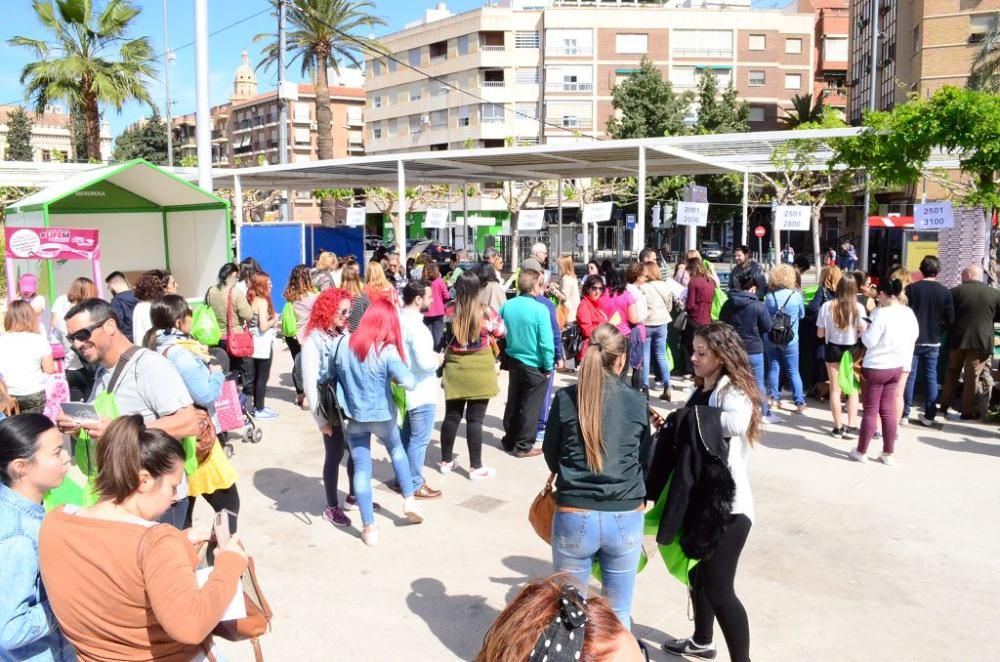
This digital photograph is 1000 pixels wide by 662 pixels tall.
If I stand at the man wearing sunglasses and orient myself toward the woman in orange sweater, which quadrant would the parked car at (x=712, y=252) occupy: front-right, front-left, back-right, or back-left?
back-left

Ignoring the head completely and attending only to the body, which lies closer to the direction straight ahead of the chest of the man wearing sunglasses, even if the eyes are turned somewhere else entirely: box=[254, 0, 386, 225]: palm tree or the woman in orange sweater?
the woman in orange sweater

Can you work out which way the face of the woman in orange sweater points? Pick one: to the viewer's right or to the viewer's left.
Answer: to the viewer's right

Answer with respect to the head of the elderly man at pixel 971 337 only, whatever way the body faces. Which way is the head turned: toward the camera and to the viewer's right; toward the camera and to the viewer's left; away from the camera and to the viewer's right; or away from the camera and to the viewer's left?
away from the camera and to the viewer's left

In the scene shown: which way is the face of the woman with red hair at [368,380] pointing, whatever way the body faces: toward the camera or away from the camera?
away from the camera

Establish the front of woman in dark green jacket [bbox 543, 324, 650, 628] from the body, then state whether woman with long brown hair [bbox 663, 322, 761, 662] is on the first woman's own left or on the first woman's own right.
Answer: on the first woman's own right

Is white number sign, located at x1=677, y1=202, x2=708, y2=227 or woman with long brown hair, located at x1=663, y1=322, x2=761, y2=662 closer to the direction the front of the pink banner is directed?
the woman with long brown hair

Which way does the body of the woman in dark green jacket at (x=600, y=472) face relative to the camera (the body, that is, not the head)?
away from the camera

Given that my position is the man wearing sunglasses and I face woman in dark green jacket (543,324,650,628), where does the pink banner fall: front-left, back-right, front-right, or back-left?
back-left
